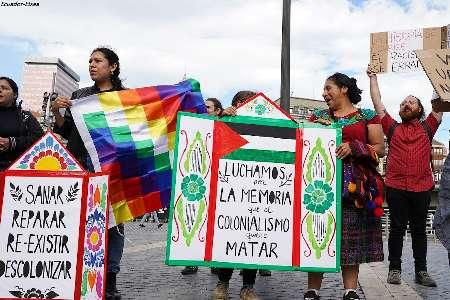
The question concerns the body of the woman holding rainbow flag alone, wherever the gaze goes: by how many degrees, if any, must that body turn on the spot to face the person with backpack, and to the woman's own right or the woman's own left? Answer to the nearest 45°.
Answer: approximately 135° to the woman's own left

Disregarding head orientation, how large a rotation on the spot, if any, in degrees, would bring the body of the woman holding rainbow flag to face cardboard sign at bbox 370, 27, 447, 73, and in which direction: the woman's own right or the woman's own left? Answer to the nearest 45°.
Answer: approximately 135° to the woman's own left

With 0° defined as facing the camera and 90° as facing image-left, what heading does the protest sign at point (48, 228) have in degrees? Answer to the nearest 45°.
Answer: approximately 0°

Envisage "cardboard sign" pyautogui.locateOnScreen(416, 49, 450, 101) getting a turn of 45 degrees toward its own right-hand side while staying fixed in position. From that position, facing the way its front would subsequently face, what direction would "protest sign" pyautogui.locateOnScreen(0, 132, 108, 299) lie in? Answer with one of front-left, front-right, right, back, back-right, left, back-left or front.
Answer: front-right

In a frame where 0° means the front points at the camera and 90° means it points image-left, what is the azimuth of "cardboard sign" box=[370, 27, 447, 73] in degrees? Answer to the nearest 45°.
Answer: approximately 0°

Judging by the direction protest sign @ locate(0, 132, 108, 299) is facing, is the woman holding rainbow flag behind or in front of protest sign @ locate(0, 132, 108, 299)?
behind
